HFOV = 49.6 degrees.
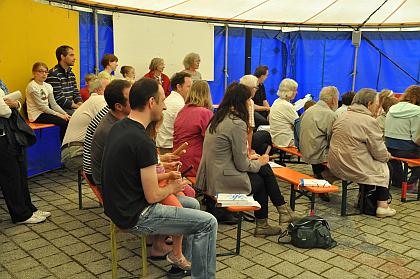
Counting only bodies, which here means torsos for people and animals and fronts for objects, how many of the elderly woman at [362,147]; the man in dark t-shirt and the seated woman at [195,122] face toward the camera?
0

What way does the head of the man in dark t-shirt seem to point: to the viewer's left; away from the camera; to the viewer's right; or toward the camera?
to the viewer's right

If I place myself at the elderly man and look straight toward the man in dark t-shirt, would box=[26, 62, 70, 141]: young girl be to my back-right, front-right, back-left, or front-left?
front-right

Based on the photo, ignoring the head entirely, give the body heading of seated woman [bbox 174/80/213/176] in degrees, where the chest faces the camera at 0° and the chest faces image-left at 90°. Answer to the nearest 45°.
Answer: approximately 225°

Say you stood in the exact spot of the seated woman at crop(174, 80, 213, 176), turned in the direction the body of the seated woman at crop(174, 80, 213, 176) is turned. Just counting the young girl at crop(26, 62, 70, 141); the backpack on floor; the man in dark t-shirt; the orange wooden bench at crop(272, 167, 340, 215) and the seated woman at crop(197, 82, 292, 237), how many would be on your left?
1

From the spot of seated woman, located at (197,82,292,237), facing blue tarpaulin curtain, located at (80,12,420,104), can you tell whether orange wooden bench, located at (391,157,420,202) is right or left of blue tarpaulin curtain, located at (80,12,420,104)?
right

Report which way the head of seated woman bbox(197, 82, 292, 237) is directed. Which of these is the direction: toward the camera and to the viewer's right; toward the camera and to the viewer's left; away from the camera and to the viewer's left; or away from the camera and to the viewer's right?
away from the camera and to the viewer's right

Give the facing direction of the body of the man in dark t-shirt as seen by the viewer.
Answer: to the viewer's right

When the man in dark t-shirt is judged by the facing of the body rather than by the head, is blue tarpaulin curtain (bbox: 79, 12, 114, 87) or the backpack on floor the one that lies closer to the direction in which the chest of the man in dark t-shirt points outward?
the backpack on floor

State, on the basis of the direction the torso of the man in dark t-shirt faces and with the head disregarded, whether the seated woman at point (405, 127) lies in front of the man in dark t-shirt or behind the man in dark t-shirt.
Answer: in front

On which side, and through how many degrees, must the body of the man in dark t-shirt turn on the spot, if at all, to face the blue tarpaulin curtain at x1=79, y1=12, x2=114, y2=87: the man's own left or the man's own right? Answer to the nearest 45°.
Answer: approximately 90° to the man's own left
